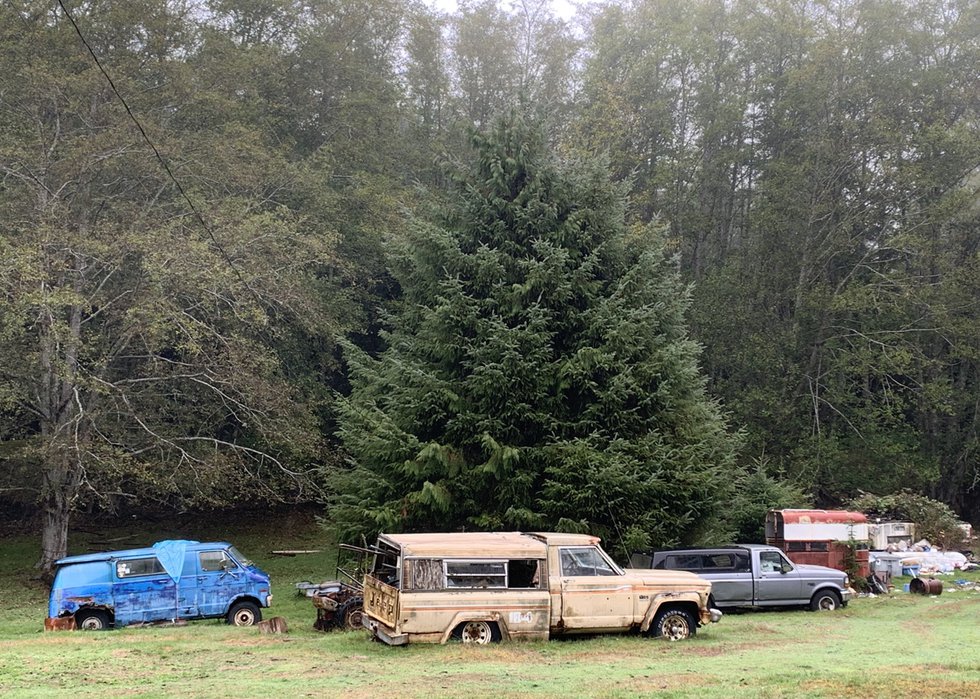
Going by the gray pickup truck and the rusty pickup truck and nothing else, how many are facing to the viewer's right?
2

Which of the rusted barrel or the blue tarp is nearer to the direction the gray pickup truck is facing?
the rusted barrel

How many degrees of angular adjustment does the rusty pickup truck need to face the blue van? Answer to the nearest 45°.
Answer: approximately 135° to its left

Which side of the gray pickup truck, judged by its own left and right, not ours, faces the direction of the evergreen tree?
back

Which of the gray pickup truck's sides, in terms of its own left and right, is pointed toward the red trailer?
left

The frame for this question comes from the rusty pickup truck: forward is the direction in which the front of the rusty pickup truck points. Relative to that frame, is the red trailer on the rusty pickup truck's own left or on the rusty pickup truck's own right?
on the rusty pickup truck's own left

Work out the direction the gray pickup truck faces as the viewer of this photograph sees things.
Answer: facing to the right of the viewer

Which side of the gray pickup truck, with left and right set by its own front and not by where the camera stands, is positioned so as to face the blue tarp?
back

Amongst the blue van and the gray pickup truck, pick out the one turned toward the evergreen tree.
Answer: the blue van

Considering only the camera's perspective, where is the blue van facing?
facing to the right of the viewer

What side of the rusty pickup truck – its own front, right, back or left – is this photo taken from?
right

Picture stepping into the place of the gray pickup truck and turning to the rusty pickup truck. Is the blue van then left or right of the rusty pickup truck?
right

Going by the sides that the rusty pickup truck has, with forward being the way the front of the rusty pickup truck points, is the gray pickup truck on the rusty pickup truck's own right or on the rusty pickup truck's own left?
on the rusty pickup truck's own left

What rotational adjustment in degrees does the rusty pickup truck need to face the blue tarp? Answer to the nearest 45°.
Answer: approximately 135° to its left

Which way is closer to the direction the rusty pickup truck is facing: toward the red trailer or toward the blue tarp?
the red trailer
